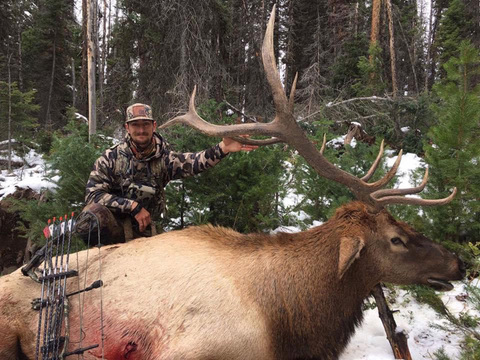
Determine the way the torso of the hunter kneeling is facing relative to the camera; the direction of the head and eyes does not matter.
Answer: toward the camera

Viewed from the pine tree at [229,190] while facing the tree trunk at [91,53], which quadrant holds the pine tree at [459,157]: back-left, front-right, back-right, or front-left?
back-right

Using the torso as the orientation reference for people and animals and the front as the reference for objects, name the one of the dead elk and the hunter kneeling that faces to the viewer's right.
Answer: the dead elk

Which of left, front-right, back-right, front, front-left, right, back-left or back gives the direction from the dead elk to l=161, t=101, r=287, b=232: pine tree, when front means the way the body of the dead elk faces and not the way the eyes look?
left

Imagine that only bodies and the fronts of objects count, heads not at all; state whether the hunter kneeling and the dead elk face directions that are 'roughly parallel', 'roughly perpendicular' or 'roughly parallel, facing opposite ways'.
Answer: roughly perpendicular

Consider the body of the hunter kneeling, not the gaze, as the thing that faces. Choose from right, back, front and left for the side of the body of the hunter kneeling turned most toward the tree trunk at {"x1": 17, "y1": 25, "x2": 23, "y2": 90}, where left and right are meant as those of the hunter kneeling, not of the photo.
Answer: back

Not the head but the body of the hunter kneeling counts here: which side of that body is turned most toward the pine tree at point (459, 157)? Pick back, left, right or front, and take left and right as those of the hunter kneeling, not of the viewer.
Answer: left

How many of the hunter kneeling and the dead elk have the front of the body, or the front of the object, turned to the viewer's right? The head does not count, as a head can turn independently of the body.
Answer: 1

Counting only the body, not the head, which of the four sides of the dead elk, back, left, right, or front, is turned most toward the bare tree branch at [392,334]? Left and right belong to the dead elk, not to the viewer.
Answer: front

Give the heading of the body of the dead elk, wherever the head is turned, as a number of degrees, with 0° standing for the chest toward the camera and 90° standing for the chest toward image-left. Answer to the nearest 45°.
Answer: approximately 270°

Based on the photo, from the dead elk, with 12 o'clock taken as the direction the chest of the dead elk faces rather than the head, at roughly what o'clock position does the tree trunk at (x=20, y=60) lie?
The tree trunk is roughly at 8 o'clock from the dead elk.

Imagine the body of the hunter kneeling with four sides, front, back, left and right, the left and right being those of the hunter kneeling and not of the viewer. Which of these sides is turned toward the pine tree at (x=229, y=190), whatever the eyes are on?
left
